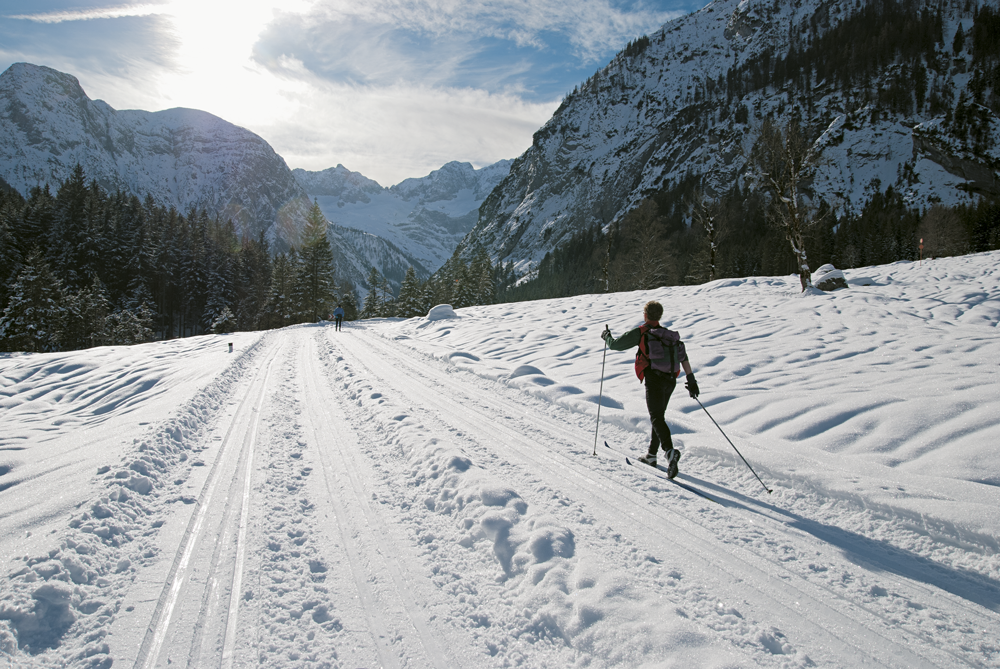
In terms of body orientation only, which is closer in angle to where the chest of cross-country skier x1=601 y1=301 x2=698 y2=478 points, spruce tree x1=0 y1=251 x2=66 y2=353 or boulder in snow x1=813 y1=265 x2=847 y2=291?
the spruce tree

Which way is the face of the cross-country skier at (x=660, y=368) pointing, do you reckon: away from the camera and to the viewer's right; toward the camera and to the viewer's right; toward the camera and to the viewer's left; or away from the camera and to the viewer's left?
away from the camera and to the viewer's left

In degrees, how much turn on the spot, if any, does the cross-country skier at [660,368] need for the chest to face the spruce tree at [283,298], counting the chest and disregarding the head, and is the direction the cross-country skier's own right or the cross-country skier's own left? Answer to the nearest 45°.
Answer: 0° — they already face it

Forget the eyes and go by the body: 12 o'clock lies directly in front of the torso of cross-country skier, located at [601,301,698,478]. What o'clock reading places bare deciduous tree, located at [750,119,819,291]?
The bare deciduous tree is roughly at 2 o'clock from the cross-country skier.

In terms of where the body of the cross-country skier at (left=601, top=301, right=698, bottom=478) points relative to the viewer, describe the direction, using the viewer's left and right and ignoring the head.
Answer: facing away from the viewer and to the left of the viewer

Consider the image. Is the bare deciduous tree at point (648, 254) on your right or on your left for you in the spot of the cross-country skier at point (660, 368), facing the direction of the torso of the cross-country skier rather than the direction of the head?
on your right
